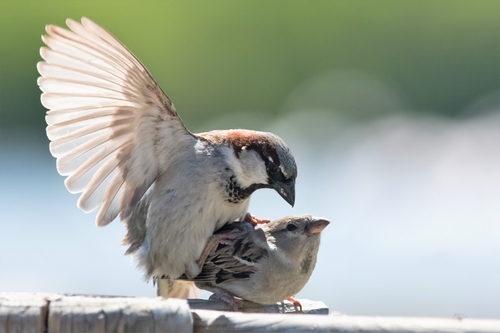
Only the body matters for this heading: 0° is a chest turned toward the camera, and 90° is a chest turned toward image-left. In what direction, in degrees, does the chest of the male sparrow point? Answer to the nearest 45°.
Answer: approximately 270°

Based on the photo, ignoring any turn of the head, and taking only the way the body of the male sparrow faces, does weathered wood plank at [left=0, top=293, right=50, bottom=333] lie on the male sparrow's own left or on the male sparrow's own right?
on the male sparrow's own right
